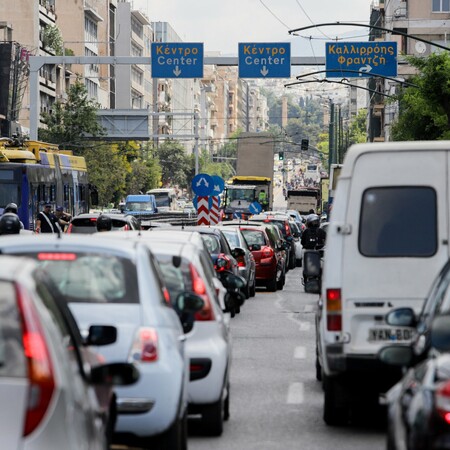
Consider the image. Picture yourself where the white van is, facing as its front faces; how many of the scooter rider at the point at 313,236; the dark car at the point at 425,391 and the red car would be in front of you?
2

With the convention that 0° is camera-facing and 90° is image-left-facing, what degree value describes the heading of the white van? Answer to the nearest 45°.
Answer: approximately 180°

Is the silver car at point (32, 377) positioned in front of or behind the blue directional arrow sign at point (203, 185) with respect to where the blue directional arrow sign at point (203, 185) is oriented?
in front

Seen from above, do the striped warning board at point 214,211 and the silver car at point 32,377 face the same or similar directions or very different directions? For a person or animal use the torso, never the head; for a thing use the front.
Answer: very different directions

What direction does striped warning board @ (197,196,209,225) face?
toward the camera

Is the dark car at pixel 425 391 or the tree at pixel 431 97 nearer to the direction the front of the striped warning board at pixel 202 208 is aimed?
the dark car

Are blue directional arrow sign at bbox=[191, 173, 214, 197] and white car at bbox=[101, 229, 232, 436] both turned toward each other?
yes

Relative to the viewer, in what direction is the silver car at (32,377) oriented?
away from the camera

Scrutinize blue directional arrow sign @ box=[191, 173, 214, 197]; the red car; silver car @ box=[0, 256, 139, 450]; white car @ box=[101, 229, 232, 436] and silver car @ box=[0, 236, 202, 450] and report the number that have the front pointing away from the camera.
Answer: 4

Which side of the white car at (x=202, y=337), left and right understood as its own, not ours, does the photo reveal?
back

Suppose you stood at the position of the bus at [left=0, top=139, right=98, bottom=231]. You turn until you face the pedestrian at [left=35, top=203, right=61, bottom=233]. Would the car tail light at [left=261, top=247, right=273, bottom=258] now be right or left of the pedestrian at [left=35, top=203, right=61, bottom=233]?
left

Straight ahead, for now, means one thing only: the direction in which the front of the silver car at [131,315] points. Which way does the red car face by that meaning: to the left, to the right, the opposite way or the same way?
the same way

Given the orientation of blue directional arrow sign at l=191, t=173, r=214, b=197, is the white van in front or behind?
in front

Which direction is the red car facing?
away from the camera

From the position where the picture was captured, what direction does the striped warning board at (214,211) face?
facing the viewer

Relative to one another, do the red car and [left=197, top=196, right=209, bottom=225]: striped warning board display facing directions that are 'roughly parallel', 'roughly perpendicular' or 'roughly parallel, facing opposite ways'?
roughly parallel, facing opposite ways

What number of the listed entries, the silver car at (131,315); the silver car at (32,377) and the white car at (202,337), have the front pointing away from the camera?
3

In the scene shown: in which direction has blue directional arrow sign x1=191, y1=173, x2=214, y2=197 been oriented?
toward the camera

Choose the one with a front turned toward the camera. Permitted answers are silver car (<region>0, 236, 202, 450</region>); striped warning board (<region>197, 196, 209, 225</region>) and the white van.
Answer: the striped warning board
